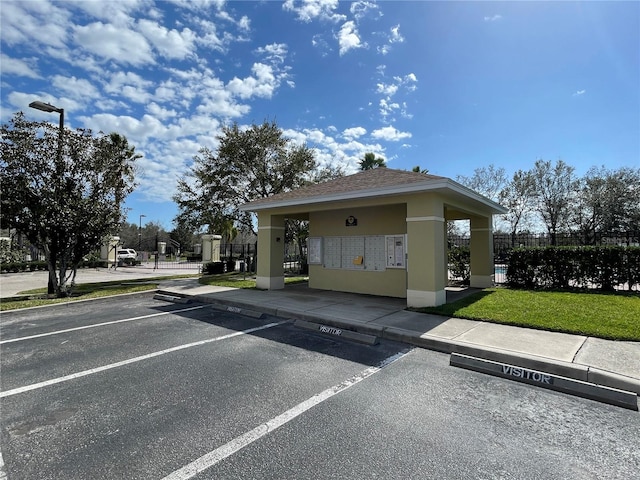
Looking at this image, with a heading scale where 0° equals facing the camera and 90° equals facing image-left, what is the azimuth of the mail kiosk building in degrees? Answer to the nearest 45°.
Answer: approximately 45°

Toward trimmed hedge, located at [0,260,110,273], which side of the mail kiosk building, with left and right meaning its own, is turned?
right

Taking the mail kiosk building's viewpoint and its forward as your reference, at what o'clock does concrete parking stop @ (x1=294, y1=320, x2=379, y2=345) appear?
The concrete parking stop is roughly at 11 o'clock from the mail kiosk building.

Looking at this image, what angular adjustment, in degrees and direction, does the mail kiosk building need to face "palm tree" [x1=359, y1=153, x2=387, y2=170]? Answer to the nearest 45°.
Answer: approximately 135° to its right

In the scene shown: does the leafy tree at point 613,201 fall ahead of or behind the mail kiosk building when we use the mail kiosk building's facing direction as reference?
behind

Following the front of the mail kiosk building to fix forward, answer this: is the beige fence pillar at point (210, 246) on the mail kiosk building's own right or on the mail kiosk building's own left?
on the mail kiosk building's own right

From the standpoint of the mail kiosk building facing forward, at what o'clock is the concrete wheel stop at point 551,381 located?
The concrete wheel stop is roughly at 10 o'clock from the mail kiosk building.

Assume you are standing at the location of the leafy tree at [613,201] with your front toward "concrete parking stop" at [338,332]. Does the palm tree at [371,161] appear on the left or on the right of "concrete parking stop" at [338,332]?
right

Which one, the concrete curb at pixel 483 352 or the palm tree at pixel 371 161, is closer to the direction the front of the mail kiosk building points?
the concrete curb

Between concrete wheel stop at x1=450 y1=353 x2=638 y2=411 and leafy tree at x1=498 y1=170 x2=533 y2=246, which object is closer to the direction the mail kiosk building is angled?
the concrete wheel stop

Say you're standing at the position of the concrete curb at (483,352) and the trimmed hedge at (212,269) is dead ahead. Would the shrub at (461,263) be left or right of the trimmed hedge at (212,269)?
right

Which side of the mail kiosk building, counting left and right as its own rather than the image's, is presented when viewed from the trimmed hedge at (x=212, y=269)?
right

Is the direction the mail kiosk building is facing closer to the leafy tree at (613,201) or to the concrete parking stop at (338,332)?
the concrete parking stop
